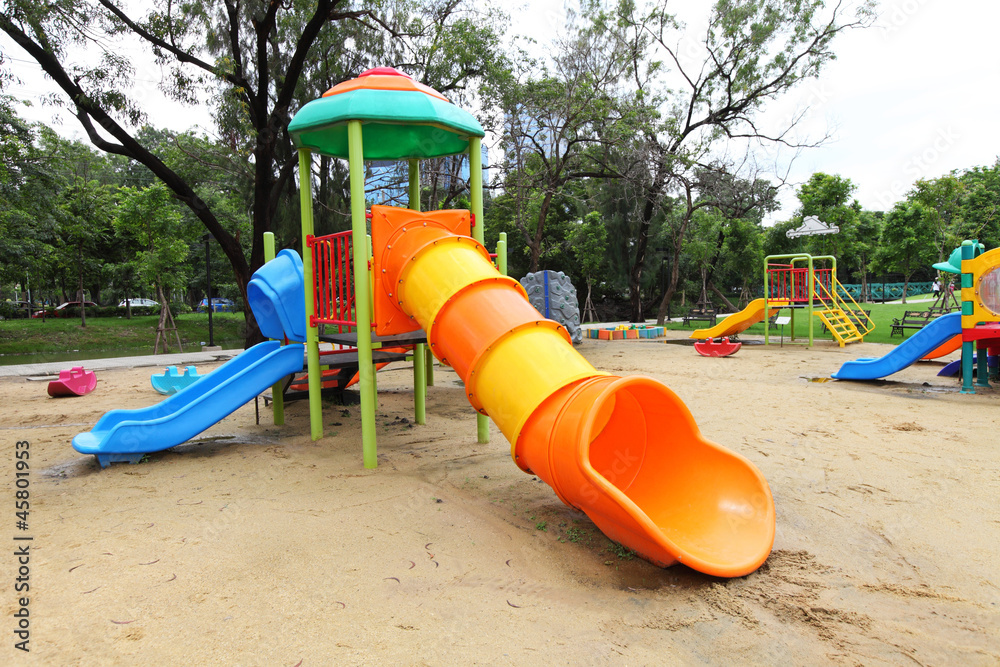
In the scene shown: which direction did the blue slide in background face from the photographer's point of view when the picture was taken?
facing to the left of the viewer

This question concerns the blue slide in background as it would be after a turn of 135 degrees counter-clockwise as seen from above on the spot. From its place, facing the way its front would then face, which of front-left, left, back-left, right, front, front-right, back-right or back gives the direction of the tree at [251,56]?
back-right

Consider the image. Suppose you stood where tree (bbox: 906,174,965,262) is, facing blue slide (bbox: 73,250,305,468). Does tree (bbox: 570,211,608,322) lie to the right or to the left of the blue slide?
right

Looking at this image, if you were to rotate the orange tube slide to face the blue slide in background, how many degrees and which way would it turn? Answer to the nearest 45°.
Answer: approximately 90° to its left

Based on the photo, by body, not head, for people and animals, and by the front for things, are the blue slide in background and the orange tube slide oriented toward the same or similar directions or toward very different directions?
very different directions

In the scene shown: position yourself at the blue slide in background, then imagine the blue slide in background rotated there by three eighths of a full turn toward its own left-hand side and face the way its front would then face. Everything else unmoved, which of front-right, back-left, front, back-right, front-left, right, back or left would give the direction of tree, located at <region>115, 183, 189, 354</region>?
back-right

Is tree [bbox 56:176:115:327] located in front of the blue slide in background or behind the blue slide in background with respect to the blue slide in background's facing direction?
in front

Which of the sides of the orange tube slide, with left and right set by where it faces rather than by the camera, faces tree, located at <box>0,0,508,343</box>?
back

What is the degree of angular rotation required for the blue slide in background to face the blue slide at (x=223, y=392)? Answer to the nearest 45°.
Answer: approximately 45° to its left

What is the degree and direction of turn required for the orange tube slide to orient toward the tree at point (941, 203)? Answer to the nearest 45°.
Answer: approximately 90° to its left

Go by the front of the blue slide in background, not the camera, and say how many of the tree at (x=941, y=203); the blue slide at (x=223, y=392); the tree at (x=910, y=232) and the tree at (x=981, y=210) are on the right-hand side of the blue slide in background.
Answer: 3

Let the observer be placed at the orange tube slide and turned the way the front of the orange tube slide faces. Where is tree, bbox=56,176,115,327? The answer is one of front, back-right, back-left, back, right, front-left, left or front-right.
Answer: back

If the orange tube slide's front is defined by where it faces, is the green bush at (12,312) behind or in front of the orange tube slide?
behind

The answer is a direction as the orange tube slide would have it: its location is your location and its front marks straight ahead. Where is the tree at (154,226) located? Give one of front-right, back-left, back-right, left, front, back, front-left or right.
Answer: back

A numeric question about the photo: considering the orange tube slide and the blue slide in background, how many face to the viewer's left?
1

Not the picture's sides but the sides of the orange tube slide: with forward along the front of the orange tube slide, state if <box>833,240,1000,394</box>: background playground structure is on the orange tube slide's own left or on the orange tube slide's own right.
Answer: on the orange tube slide's own left
